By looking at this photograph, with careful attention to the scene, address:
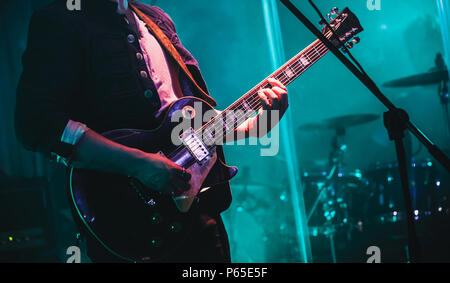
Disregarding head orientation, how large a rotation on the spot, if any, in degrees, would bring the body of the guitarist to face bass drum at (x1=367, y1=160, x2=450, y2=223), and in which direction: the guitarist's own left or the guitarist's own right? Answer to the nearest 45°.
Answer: approximately 90° to the guitarist's own left

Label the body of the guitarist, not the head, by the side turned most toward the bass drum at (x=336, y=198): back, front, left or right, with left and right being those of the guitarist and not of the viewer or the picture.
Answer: left

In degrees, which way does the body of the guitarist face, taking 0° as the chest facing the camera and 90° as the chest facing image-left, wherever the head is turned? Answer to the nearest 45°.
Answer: approximately 315°

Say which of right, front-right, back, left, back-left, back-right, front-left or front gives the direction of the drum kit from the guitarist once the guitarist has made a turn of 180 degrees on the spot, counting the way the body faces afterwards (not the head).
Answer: right
